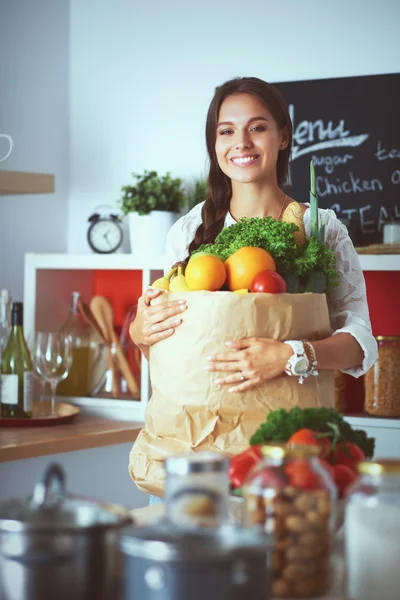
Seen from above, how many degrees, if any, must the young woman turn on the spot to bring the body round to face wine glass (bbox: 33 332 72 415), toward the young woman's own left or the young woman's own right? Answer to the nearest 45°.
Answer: approximately 135° to the young woman's own right

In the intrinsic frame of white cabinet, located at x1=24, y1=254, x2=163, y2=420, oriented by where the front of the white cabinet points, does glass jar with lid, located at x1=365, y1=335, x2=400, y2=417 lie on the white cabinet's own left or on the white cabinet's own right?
on the white cabinet's own left

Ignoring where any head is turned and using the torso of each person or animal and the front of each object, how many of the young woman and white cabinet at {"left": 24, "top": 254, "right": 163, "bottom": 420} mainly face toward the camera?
2

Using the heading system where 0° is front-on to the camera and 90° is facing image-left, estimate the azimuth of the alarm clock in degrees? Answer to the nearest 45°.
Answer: approximately 0°

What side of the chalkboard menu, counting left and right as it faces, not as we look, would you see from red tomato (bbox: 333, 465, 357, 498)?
front

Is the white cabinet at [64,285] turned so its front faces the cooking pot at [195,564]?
yes

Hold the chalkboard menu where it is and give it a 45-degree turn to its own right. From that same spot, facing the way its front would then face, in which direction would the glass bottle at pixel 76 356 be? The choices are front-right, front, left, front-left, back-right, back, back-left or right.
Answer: front-right

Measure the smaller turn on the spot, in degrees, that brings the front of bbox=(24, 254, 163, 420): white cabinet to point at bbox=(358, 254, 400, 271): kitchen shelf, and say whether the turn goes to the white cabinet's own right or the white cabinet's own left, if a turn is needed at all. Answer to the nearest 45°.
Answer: approximately 45° to the white cabinet's own left

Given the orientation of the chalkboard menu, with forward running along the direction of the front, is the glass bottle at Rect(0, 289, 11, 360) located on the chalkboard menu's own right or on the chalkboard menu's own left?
on the chalkboard menu's own right

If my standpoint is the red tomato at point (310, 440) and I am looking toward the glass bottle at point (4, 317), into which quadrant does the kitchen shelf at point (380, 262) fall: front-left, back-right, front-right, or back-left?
front-right

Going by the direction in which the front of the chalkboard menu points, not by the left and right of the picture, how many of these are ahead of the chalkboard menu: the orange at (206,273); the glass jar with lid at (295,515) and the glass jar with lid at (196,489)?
3

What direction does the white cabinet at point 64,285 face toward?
toward the camera

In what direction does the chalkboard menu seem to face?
toward the camera

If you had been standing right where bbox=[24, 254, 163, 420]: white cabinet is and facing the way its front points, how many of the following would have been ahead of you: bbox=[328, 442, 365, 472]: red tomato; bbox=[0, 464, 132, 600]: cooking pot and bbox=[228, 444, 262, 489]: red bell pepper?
3
